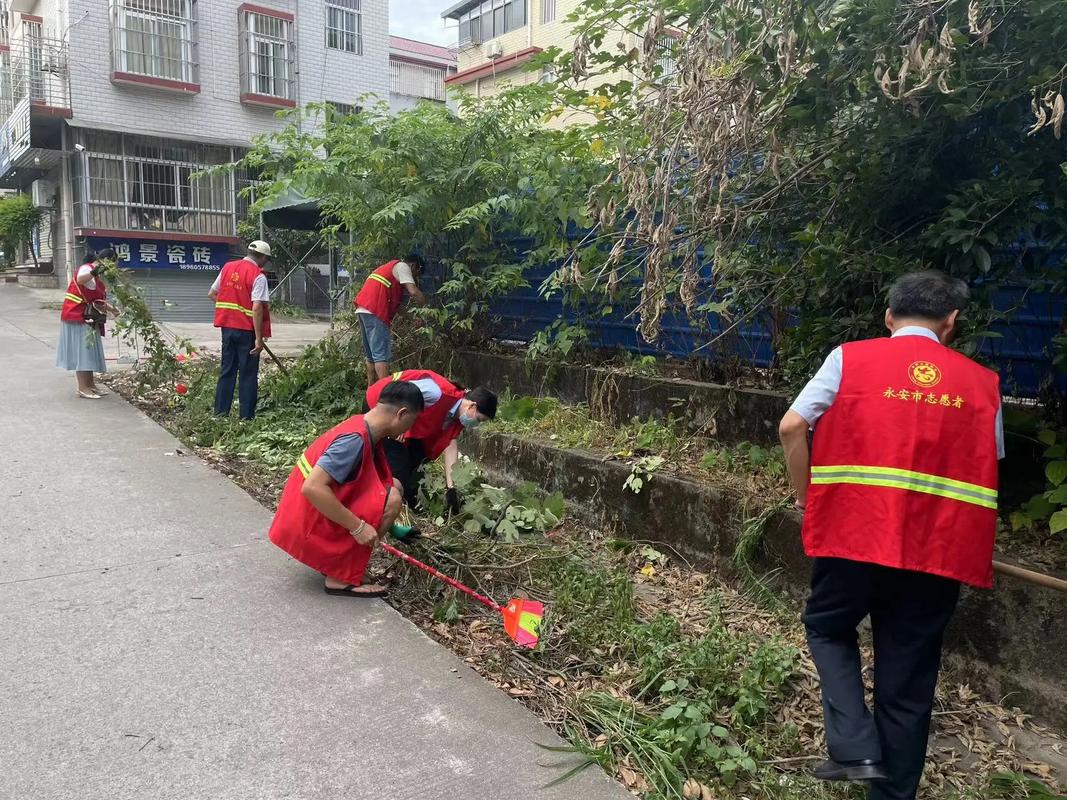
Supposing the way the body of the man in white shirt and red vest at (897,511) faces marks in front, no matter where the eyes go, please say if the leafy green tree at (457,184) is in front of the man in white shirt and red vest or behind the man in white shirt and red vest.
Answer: in front

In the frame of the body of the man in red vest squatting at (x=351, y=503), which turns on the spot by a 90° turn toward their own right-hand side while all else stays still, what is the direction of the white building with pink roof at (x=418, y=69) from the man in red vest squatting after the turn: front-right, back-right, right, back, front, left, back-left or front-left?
back

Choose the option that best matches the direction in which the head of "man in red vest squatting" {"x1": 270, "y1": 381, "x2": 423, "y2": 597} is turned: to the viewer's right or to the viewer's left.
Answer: to the viewer's right

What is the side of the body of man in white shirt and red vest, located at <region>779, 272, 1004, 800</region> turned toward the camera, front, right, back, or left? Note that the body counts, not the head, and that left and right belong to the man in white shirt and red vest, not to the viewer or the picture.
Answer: back

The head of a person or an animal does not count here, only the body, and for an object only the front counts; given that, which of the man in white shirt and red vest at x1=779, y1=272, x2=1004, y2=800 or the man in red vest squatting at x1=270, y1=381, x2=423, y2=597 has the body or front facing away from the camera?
the man in white shirt and red vest

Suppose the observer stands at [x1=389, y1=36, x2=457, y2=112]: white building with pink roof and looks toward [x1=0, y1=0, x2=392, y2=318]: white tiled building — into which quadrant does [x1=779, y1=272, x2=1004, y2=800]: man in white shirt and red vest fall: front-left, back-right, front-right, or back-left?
front-left

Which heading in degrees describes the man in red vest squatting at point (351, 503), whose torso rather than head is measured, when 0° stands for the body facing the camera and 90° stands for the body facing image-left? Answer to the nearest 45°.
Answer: approximately 270°

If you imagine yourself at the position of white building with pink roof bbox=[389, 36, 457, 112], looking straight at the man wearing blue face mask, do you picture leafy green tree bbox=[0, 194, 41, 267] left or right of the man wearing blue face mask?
right

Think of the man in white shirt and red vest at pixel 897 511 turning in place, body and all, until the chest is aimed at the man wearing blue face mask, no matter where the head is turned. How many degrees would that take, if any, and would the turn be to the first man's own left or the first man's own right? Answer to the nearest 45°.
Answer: approximately 45° to the first man's own left

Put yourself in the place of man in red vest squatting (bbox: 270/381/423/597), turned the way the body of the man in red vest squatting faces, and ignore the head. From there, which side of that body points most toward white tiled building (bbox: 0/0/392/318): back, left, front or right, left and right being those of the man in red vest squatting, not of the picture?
left

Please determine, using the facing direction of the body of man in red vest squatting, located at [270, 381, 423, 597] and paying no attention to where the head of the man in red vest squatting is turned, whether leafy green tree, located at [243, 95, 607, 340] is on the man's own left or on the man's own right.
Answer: on the man's own left
